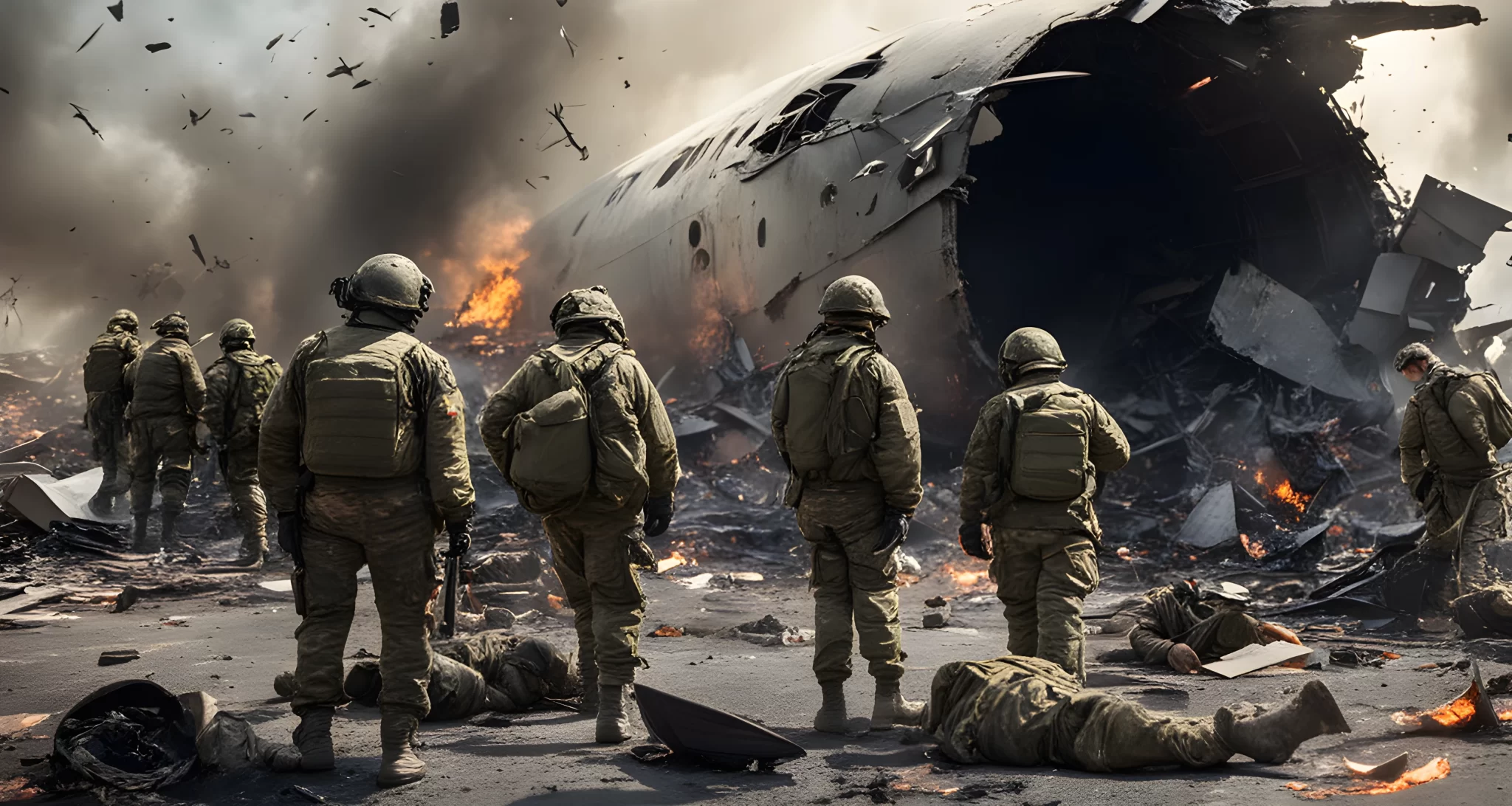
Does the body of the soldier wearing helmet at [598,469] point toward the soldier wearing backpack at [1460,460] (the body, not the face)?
no

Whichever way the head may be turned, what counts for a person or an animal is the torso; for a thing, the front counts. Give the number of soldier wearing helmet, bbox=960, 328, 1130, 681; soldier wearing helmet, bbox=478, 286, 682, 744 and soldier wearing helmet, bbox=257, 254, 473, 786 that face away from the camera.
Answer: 3

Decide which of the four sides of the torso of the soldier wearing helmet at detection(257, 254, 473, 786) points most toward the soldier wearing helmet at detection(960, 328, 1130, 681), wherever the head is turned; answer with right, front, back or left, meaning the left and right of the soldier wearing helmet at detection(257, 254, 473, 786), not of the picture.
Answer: right

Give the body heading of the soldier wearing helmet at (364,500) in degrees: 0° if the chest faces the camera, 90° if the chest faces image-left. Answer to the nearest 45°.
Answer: approximately 180°

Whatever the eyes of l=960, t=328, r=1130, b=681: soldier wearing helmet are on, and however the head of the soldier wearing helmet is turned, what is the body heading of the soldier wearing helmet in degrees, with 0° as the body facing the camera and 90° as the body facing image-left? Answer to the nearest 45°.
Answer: approximately 180°

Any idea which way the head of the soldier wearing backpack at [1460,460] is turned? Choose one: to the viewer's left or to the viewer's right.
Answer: to the viewer's left

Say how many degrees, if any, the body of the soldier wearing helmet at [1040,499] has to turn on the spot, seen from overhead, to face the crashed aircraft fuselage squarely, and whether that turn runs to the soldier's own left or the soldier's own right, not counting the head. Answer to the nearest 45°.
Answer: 0° — they already face it

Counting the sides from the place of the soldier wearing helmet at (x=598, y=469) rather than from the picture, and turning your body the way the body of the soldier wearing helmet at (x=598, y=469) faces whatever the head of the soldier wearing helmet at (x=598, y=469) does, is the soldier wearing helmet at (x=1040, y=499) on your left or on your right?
on your right

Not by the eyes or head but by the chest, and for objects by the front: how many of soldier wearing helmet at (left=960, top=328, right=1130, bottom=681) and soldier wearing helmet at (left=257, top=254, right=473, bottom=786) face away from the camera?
2

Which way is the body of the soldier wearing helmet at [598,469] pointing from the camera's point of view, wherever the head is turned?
away from the camera

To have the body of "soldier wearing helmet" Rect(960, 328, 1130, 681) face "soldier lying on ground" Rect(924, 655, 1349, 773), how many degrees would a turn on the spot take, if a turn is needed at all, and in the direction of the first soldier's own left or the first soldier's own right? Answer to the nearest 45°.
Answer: approximately 180°

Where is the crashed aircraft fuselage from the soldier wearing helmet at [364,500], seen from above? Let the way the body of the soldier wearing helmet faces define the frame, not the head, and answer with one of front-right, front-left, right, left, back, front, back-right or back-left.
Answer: front-right

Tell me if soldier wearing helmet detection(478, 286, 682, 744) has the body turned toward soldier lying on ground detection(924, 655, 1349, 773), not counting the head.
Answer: no

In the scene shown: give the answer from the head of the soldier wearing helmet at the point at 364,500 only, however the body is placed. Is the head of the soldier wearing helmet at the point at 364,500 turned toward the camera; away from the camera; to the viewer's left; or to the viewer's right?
away from the camera

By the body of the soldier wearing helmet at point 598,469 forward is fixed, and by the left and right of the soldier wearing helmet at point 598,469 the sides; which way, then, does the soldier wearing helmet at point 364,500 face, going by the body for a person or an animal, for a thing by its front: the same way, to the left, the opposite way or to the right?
the same way
